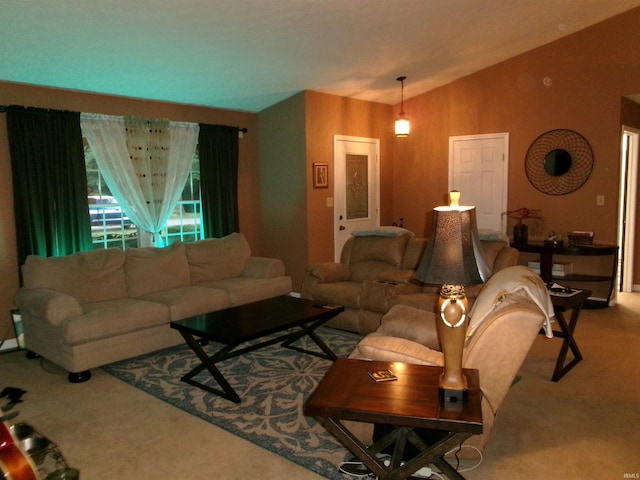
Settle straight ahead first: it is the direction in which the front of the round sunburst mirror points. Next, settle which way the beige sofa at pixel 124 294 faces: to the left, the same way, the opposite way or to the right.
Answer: to the left

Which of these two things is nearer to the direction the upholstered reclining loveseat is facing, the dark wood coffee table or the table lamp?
the dark wood coffee table

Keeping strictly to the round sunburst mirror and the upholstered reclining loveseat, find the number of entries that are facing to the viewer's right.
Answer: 0

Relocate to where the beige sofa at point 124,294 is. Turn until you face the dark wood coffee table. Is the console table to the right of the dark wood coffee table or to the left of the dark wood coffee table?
left

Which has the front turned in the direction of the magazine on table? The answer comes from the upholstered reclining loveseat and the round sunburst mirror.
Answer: the round sunburst mirror

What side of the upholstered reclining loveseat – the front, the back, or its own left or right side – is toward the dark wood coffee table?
front

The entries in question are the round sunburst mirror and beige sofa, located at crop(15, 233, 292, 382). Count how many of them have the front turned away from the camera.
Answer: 0

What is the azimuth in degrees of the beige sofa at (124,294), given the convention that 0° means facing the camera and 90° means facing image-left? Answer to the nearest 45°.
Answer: approximately 315°
